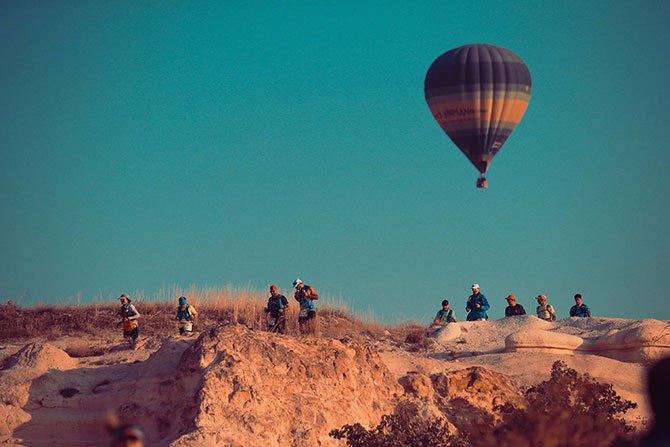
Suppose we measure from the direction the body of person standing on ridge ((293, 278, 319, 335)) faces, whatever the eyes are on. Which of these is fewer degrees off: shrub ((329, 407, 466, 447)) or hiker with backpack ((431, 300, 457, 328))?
the shrub

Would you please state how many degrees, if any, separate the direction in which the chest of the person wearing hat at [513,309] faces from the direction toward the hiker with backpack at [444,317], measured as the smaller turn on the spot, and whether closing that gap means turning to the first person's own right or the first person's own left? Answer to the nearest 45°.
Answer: approximately 45° to the first person's own right

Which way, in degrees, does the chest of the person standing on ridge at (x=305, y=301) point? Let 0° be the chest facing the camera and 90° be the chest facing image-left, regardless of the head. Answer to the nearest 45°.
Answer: approximately 45°

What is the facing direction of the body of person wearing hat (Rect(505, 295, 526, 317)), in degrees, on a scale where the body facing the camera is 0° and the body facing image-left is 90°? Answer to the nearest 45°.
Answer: approximately 45°
